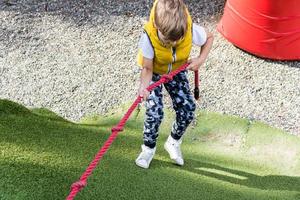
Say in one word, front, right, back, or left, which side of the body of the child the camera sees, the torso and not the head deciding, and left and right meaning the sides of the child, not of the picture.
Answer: front

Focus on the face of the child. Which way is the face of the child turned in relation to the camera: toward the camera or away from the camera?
toward the camera

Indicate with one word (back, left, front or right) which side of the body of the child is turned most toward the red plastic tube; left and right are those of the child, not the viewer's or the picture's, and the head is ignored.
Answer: back
